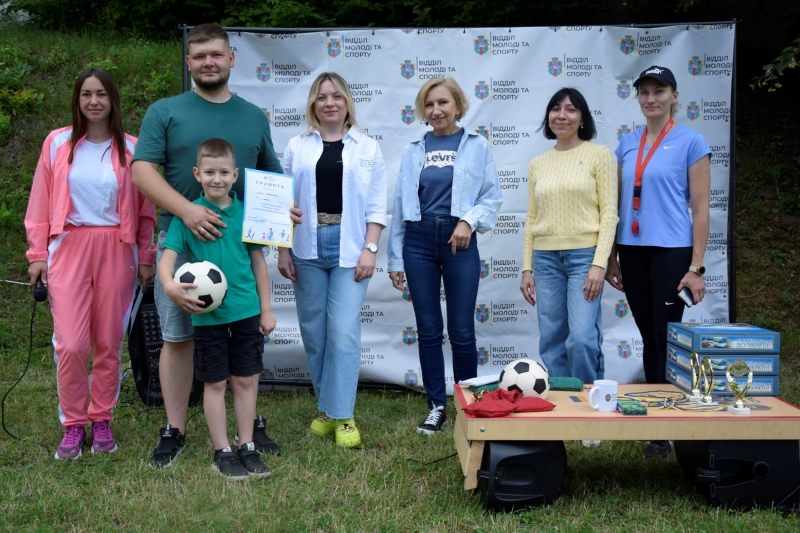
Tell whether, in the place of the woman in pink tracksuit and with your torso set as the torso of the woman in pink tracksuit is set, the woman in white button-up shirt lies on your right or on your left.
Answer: on your left

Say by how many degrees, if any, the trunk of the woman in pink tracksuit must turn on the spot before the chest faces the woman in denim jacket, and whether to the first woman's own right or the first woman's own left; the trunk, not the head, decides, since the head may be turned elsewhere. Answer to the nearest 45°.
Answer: approximately 90° to the first woman's own left

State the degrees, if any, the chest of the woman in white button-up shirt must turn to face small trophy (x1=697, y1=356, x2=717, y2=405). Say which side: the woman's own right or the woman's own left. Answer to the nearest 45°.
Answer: approximately 45° to the woman's own left

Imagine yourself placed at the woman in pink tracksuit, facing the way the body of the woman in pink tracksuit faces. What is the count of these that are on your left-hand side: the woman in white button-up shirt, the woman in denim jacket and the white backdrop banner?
3

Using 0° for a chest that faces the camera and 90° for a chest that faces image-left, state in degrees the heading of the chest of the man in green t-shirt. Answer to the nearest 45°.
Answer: approximately 0°

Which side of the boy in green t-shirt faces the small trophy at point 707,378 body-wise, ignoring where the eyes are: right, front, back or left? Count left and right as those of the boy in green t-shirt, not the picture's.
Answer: left

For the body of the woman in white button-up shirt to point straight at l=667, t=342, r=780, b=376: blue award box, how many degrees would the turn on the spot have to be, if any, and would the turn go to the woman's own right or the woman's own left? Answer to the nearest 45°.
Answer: approximately 45° to the woman's own left

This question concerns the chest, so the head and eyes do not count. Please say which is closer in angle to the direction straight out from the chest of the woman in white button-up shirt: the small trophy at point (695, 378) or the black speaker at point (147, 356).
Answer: the small trophy

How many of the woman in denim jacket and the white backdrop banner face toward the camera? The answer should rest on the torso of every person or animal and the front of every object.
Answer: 2

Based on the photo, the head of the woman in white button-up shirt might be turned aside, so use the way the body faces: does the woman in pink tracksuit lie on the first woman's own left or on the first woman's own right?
on the first woman's own right

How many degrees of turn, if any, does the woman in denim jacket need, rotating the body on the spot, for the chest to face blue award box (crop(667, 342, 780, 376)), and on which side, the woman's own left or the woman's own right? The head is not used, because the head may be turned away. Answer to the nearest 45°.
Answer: approximately 45° to the woman's own left
